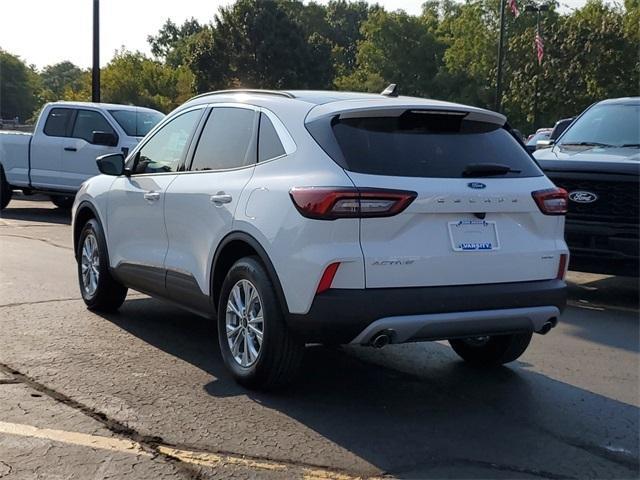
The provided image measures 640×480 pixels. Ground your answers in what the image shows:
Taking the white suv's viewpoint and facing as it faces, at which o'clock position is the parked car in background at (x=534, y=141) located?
The parked car in background is roughly at 2 o'clock from the white suv.

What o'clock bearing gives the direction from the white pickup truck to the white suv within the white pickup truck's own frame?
The white suv is roughly at 1 o'clock from the white pickup truck.

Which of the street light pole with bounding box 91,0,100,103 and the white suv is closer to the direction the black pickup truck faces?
the white suv

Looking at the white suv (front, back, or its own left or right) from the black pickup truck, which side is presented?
right

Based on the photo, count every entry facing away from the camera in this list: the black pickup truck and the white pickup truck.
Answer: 0

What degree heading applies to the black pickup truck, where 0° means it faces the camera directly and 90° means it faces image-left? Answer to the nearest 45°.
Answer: approximately 45°

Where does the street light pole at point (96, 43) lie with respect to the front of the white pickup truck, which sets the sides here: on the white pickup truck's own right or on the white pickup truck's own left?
on the white pickup truck's own left

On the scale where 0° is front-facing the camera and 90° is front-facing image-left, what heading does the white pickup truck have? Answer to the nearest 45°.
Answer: approximately 315°

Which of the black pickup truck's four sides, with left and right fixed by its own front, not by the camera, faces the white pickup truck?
right

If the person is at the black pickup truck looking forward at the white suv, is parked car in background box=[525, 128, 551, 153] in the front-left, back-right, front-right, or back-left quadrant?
back-right

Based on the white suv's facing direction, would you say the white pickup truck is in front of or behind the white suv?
in front

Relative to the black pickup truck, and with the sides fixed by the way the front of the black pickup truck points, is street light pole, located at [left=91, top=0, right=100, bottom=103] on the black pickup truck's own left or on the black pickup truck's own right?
on the black pickup truck's own right
